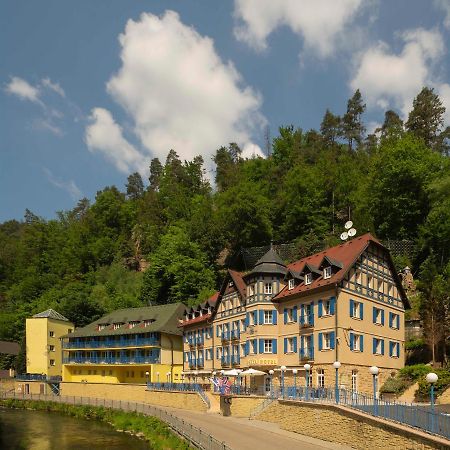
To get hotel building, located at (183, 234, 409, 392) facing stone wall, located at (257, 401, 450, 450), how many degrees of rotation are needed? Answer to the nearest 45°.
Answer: approximately 45° to its left

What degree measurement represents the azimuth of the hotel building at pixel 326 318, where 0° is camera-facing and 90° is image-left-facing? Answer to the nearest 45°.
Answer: approximately 45°
